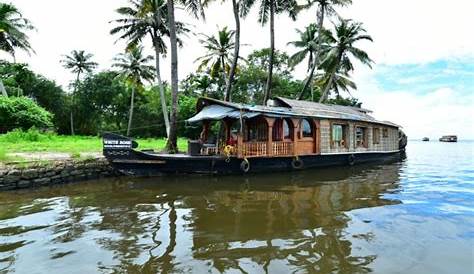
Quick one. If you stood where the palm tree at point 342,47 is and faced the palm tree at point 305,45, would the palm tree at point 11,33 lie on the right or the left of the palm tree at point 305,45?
left

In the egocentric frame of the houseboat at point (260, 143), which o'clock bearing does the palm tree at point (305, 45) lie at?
The palm tree is roughly at 5 o'clock from the houseboat.

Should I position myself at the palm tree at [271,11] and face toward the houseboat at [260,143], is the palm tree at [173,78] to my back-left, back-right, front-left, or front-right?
front-right

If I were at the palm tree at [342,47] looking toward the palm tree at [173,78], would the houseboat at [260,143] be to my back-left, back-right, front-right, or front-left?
front-left

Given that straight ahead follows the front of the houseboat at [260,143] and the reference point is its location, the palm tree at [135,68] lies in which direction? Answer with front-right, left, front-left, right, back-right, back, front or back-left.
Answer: right

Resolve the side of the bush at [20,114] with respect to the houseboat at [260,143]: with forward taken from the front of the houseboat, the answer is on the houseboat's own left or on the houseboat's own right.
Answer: on the houseboat's own right

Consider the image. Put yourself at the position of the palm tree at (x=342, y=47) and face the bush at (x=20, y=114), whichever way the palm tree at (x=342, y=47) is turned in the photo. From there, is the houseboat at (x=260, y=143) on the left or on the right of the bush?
left

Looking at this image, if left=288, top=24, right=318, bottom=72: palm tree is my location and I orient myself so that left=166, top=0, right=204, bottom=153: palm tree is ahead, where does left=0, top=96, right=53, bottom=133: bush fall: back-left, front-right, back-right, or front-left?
front-right

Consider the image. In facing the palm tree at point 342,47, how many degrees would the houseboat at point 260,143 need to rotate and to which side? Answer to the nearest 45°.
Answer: approximately 180°

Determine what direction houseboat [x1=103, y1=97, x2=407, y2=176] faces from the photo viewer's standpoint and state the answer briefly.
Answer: facing the viewer and to the left of the viewer
